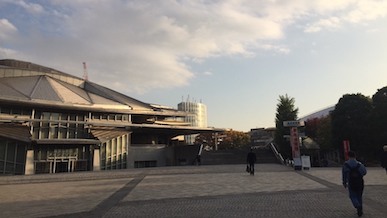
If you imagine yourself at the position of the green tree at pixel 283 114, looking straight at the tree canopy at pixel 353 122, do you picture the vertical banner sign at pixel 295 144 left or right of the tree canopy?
right

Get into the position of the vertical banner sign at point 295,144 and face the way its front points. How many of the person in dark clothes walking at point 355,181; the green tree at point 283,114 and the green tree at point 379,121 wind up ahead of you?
1

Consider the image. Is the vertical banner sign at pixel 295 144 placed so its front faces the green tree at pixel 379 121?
no

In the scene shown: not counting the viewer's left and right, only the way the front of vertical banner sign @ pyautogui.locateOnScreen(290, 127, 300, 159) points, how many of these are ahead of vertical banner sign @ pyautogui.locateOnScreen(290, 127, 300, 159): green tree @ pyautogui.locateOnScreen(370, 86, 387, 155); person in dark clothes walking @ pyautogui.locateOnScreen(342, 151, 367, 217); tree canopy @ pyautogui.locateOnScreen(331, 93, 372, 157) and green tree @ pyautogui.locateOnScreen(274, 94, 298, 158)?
1

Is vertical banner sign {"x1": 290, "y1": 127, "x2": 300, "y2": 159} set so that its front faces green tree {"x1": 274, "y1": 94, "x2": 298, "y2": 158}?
no

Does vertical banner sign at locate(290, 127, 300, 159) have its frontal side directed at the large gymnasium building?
no

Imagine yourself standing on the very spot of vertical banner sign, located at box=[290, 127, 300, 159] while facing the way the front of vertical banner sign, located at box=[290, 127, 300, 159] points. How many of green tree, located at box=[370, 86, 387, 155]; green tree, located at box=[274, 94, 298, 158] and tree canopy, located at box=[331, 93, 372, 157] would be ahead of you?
0

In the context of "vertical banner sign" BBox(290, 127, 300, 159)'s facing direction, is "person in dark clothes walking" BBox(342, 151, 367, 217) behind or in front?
in front

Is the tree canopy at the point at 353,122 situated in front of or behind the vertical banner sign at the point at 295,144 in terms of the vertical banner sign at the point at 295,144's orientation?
behind

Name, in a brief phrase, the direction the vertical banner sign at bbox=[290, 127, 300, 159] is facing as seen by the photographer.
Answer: facing the viewer
